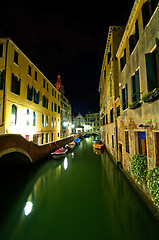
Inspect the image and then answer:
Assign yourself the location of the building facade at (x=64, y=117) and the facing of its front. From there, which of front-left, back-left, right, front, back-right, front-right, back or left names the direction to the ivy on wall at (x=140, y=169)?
right

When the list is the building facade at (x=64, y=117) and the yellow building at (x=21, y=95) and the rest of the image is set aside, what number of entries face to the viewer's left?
0

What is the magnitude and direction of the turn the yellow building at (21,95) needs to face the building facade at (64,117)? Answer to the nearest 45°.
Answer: approximately 90° to its left

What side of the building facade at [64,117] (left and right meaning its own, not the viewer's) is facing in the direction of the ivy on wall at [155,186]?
right

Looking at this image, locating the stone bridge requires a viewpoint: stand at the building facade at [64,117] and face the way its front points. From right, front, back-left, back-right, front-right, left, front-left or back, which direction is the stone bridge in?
right

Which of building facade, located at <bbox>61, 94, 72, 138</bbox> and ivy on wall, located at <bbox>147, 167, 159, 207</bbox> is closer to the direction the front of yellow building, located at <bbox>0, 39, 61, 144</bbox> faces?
the ivy on wall

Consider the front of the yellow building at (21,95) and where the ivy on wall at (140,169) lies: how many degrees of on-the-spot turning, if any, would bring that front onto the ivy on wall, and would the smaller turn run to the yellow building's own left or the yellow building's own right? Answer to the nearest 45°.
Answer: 0° — it already faces it

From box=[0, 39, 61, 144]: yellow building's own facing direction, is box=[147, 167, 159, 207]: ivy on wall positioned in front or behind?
in front

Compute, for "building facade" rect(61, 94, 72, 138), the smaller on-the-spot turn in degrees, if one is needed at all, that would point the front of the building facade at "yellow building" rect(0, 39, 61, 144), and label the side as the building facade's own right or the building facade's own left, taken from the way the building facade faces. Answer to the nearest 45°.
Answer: approximately 90° to the building facade's own right

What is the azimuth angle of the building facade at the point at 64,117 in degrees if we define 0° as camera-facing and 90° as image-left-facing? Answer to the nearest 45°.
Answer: approximately 270°

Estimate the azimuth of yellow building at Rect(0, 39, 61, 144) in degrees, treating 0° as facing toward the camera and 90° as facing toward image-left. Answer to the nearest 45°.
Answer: approximately 315°

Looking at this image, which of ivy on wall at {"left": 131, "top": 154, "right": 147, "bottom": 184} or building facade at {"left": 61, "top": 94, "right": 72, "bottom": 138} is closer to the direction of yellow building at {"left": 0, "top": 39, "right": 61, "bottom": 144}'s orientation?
the ivy on wall
